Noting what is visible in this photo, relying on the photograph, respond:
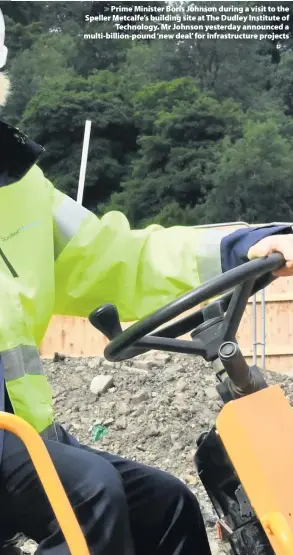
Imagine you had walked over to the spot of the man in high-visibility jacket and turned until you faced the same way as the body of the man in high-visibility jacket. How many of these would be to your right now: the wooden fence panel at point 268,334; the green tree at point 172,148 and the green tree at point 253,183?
0

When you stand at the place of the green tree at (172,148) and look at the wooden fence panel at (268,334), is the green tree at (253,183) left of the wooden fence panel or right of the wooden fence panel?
left

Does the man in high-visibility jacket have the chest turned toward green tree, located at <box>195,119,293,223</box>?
no

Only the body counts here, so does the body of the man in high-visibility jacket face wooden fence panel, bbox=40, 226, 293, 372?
no

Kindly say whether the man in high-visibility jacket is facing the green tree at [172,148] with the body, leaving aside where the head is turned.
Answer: no

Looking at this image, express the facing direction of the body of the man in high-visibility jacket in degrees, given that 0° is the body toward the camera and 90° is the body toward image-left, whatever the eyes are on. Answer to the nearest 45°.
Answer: approximately 315°
